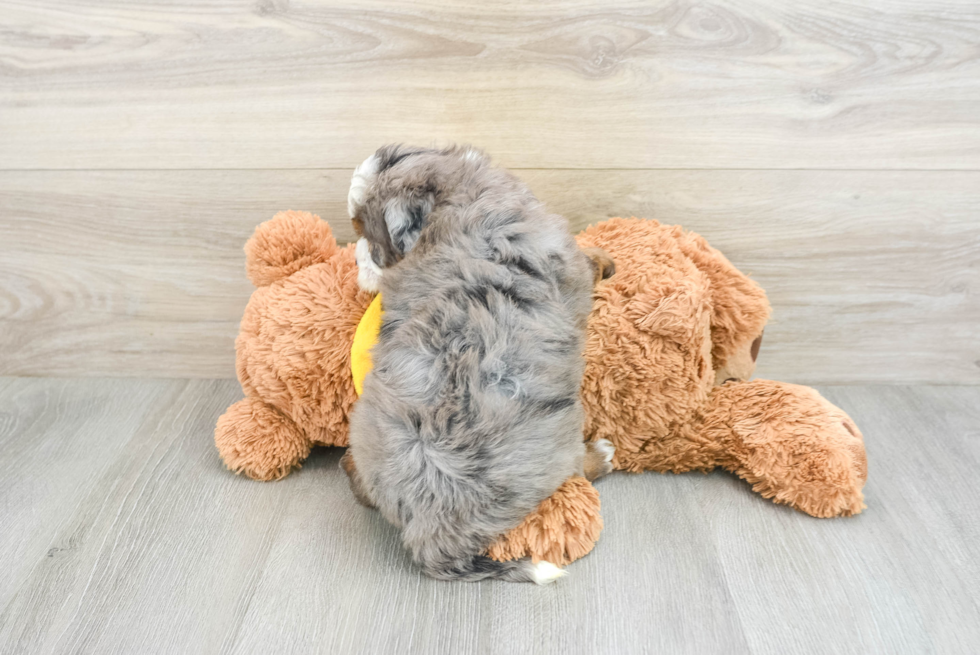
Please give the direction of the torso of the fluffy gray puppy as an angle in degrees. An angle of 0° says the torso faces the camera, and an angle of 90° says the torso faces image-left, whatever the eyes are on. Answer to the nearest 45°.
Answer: approximately 180°
